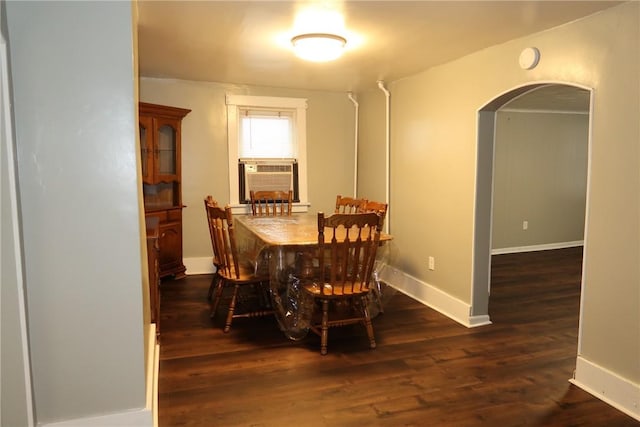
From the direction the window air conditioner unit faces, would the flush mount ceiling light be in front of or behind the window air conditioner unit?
in front

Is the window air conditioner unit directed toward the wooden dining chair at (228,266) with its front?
yes

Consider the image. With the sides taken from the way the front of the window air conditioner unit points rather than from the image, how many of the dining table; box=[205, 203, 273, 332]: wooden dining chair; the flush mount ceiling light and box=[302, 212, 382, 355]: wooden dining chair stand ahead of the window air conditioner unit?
4

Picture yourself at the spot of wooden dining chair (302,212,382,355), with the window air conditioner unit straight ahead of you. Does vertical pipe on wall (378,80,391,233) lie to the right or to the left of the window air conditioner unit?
right

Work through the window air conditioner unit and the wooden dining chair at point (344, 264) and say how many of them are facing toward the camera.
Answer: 1

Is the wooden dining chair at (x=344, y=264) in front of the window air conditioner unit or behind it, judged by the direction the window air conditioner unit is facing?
in front

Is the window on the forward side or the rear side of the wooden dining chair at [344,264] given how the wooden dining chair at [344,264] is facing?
on the forward side

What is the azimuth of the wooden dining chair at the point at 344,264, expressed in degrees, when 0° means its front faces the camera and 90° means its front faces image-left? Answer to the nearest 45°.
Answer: approximately 135°

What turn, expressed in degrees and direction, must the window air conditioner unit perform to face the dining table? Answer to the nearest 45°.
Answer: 0° — it already faces it

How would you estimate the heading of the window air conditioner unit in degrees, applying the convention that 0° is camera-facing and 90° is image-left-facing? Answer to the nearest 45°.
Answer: approximately 0°

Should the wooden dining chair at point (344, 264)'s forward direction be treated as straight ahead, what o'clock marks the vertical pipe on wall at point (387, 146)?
The vertical pipe on wall is roughly at 2 o'clock from the wooden dining chair.

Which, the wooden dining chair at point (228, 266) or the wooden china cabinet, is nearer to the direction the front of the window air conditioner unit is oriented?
the wooden dining chair
